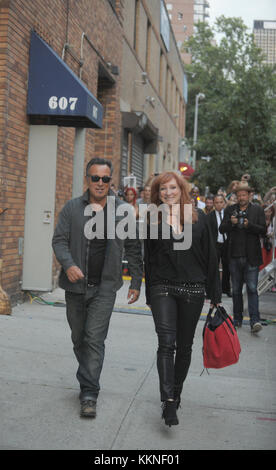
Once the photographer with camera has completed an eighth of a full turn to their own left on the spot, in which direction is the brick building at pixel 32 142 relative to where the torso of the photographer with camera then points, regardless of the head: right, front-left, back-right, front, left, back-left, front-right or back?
back-right

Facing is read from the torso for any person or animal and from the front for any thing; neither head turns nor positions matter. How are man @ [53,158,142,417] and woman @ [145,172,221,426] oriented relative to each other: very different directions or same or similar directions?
same or similar directions

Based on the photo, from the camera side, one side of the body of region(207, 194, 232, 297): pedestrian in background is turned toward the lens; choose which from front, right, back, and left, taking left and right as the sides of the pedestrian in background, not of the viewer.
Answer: front

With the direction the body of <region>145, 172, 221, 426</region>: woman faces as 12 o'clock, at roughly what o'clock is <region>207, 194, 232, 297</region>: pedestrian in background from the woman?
The pedestrian in background is roughly at 6 o'clock from the woman.

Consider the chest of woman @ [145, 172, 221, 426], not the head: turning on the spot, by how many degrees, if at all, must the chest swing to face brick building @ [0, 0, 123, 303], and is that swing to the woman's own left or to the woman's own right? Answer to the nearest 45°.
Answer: approximately 135° to the woman's own right

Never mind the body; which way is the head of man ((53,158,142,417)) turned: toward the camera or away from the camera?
toward the camera

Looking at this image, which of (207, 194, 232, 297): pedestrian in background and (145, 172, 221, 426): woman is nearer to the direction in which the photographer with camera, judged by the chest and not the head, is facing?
the woman

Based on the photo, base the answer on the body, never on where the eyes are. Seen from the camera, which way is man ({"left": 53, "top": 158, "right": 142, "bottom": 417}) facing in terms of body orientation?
toward the camera

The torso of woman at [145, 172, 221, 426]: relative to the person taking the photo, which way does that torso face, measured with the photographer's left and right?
facing the viewer

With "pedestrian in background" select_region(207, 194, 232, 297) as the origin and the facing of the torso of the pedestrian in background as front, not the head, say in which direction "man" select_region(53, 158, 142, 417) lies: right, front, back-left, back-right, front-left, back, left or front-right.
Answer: front

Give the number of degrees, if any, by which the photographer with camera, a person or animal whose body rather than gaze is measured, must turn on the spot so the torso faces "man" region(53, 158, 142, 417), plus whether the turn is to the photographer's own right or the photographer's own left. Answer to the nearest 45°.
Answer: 0° — they already face them

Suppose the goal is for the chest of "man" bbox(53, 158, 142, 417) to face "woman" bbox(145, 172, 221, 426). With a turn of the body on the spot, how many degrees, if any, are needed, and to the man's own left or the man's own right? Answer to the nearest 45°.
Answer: approximately 90° to the man's own left

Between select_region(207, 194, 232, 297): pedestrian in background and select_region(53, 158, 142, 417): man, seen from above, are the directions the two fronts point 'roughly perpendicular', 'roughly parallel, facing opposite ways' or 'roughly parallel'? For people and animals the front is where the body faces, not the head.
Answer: roughly parallel

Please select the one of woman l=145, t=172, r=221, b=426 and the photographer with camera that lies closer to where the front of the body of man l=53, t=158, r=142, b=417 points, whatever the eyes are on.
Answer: the woman
